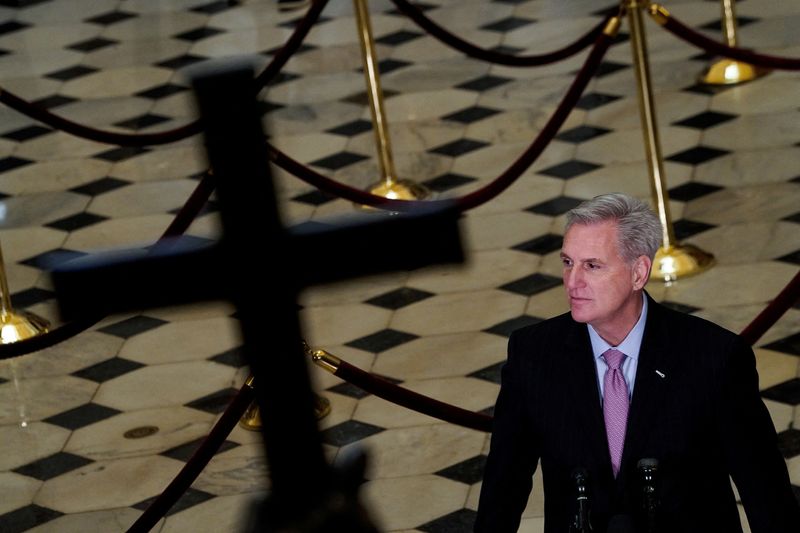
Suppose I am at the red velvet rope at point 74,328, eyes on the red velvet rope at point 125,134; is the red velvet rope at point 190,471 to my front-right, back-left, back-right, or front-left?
back-right

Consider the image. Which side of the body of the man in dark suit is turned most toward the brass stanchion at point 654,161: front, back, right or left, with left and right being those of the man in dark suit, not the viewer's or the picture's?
back

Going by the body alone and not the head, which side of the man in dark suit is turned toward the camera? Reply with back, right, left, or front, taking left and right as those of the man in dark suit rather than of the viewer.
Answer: front

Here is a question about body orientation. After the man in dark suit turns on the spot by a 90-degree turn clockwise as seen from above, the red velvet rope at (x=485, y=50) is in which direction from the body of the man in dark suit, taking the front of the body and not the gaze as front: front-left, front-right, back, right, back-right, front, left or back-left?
right

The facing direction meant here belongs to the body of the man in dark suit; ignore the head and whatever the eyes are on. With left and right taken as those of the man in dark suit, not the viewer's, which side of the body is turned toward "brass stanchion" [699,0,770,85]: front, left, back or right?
back

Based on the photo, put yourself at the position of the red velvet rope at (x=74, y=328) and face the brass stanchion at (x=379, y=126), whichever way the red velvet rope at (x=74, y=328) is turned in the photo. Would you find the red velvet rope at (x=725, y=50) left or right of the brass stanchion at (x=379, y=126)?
right

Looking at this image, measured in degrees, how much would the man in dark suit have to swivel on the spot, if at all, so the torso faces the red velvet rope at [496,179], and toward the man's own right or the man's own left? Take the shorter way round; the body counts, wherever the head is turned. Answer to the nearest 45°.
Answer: approximately 180°

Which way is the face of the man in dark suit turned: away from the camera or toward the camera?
toward the camera

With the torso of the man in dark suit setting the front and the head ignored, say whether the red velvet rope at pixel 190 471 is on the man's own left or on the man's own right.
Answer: on the man's own right

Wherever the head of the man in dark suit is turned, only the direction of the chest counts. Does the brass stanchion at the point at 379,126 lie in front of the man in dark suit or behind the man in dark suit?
behind

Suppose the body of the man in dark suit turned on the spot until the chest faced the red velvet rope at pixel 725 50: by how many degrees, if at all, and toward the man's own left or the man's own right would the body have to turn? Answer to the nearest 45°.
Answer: approximately 180°
